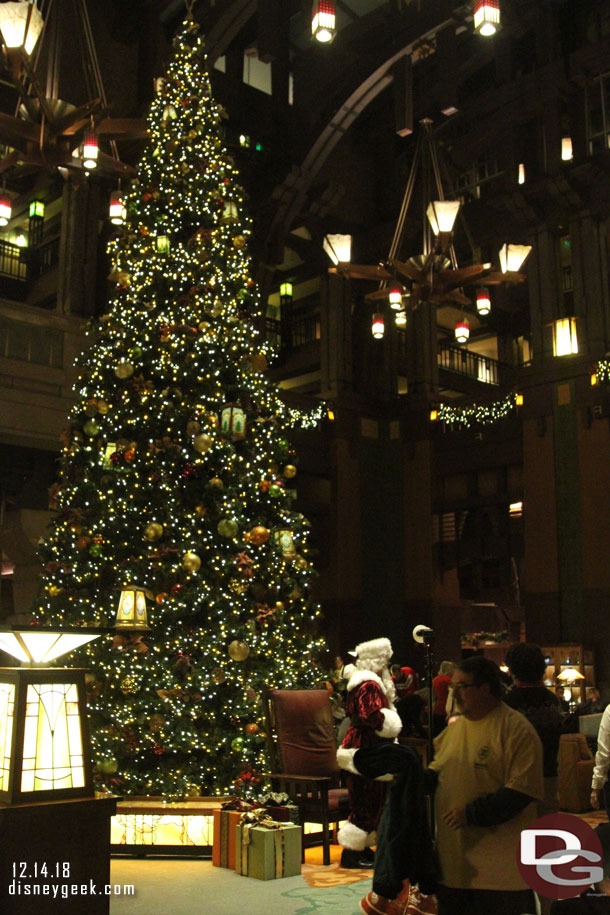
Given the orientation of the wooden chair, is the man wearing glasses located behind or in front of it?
in front

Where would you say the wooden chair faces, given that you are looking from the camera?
facing the viewer and to the right of the viewer

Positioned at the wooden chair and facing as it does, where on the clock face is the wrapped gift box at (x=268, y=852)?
The wrapped gift box is roughly at 2 o'clock from the wooden chair.

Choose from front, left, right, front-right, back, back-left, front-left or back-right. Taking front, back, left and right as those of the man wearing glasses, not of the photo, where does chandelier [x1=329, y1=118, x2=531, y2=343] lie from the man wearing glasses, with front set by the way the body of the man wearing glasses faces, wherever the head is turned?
back-right

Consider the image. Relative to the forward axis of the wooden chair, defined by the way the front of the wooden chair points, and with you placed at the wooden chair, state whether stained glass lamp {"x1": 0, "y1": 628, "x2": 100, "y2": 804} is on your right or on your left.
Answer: on your right

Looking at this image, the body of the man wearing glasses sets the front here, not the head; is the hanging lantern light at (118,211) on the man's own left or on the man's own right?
on the man's own right

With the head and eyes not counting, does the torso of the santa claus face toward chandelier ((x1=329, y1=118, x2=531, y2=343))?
no

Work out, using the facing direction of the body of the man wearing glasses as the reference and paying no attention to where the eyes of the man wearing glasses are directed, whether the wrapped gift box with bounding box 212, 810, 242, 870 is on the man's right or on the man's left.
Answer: on the man's right

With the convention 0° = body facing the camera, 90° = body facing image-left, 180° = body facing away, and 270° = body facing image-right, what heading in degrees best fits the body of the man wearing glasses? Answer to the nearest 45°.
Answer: approximately 45°
